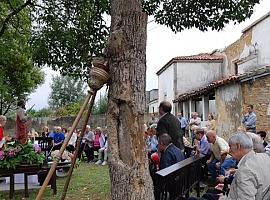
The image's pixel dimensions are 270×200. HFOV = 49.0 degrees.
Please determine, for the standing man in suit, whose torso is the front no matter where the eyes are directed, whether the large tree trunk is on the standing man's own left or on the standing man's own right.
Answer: on the standing man's own left

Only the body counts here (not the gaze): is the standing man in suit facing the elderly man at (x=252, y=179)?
no

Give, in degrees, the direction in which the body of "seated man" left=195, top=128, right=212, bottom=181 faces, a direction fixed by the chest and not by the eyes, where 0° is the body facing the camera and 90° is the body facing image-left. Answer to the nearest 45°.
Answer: approximately 90°

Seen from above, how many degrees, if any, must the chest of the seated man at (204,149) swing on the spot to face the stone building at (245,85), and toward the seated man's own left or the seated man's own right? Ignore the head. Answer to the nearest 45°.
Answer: approximately 90° to the seated man's own right

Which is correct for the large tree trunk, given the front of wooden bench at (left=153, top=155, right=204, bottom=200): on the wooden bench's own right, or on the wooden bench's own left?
on the wooden bench's own left

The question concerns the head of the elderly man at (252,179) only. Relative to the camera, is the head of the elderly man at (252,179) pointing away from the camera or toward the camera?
away from the camera

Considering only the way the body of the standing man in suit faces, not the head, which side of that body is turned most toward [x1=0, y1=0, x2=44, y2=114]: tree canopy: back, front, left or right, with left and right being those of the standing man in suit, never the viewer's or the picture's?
front

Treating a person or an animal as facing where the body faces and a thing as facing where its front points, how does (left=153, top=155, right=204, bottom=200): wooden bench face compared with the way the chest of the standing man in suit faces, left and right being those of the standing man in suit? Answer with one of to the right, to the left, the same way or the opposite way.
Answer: the same way

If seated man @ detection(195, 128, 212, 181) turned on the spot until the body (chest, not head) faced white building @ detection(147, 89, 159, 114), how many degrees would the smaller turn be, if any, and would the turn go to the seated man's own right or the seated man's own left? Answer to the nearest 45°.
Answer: approximately 90° to the seated man's own right

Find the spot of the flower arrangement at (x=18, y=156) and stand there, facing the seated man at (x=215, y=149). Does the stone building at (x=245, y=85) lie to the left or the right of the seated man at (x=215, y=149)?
left

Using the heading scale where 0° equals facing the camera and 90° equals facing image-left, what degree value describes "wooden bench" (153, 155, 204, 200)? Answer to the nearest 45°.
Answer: approximately 135°

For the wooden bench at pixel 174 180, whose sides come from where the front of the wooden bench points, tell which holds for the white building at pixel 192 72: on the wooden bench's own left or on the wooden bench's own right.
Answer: on the wooden bench's own right

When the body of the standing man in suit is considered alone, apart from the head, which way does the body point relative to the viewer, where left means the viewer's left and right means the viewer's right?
facing away from the viewer and to the left of the viewer

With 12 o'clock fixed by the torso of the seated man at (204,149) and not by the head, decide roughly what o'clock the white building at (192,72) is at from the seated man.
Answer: The white building is roughly at 3 o'clock from the seated man.

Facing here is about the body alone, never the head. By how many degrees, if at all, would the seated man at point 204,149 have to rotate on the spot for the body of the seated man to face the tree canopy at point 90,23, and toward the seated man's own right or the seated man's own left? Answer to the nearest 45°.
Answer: approximately 45° to the seated man's own left

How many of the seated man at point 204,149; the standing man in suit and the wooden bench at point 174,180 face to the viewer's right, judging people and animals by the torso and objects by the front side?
0

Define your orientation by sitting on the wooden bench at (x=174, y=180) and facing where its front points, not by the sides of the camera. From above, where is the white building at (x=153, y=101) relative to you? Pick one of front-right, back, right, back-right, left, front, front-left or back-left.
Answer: front-right
